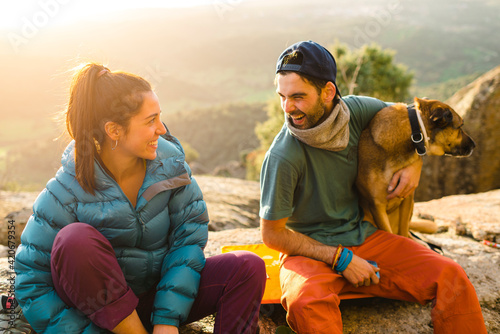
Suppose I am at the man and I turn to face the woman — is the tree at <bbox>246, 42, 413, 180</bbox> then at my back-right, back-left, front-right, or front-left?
back-right

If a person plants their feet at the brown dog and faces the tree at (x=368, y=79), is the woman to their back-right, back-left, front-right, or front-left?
back-left

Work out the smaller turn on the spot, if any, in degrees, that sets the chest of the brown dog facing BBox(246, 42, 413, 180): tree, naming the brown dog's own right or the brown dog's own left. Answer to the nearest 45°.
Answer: approximately 90° to the brown dog's own left

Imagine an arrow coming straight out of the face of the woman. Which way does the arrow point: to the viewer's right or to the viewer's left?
to the viewer's right

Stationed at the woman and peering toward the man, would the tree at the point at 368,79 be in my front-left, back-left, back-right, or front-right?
front-left

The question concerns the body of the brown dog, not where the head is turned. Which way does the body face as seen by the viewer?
to the viewer's right
